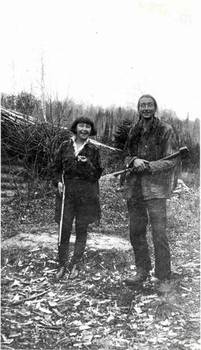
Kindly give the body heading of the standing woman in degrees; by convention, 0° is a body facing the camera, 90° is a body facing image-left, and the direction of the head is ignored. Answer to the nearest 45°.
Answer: approximately 0°

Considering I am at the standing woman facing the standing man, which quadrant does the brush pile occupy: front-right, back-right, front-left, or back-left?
back-left

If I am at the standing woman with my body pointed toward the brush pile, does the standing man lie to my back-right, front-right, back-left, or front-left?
back-right

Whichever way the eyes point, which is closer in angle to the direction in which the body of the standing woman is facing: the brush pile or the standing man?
the standing man

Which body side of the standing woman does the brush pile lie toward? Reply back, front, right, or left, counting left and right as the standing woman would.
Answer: back

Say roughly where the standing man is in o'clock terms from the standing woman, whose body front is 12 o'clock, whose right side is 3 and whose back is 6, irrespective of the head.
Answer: The standing man is roughly at 10 o'clock from the standing woman.
